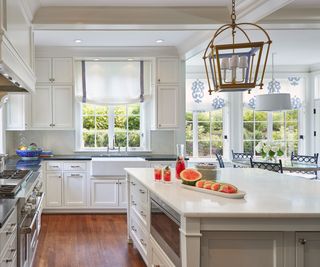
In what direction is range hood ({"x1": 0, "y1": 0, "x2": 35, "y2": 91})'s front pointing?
to the viewer's right

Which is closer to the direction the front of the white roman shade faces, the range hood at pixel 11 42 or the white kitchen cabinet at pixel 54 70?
the range hood

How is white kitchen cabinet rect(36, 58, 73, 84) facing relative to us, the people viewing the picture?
facing the viewer

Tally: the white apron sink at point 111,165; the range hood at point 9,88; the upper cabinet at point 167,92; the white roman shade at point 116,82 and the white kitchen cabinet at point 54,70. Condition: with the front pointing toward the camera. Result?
4

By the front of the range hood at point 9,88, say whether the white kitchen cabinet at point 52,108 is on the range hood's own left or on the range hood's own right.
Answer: on the range hood's own left

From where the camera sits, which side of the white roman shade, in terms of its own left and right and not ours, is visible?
front
